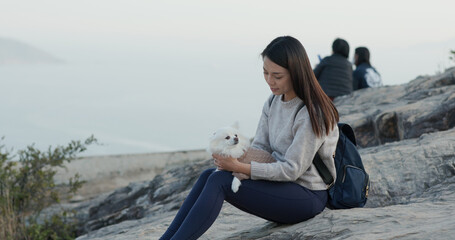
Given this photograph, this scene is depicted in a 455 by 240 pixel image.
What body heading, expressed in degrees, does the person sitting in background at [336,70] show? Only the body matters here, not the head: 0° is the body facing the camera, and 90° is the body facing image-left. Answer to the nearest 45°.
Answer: approximately 135°

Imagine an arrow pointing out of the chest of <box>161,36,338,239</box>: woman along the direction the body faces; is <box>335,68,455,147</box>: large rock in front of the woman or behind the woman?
behind

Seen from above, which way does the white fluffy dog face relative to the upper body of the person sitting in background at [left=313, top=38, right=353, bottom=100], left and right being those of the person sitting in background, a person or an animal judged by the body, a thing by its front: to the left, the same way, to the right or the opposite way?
the opposite way

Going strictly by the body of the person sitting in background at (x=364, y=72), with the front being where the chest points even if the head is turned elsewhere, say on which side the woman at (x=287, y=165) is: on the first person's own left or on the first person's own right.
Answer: on the first person's own left

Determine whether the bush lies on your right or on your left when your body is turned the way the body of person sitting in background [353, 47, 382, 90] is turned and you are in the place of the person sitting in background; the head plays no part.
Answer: on your left

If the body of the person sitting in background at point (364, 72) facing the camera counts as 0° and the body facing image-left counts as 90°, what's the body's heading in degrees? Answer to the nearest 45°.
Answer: approximately 135°

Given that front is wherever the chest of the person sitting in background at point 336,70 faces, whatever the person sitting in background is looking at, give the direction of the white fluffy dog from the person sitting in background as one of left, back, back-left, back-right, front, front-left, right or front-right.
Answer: back-left

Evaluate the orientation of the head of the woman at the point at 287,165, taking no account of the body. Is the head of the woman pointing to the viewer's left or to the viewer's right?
to the viewer's left

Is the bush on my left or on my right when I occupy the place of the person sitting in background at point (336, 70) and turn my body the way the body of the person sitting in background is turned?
on my left

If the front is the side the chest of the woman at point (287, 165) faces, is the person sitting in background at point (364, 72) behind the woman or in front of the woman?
behind
